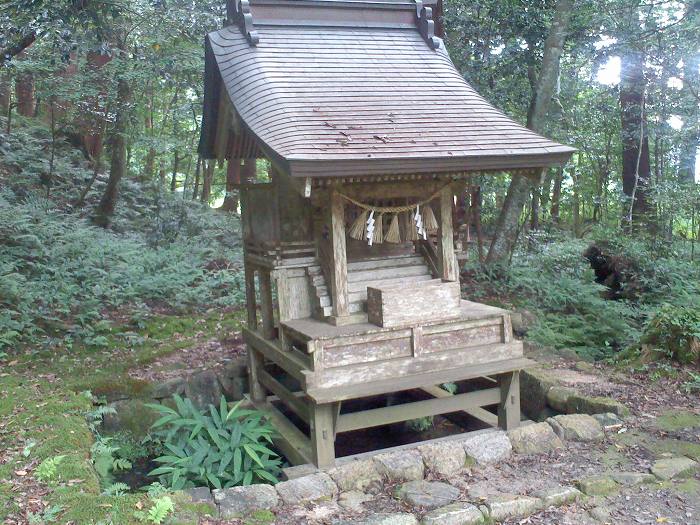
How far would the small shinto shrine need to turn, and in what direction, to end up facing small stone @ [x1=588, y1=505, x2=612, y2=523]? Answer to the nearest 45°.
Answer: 0° — it already faces it

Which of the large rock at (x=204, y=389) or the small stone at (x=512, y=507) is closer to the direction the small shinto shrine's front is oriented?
the small stone

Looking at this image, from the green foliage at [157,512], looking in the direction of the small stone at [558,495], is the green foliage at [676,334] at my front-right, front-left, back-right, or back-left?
front-left

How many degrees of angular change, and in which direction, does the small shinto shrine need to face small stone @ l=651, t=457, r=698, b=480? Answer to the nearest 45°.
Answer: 0° — it already faces it

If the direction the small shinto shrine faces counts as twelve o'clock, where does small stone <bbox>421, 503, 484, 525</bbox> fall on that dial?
The small stone is roughly at 1 o'clock from the small shinto shrine.

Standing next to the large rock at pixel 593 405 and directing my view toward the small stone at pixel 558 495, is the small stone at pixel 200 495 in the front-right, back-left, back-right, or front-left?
front-right

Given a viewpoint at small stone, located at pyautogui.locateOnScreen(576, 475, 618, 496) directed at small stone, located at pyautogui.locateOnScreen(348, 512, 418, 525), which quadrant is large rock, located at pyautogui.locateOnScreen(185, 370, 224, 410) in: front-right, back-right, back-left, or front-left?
front-right

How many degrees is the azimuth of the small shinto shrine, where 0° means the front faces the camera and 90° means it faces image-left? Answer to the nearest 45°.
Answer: approximately 315°

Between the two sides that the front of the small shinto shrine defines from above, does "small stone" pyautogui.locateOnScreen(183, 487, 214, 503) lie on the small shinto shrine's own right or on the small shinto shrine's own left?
on the small shinto shrine's own right

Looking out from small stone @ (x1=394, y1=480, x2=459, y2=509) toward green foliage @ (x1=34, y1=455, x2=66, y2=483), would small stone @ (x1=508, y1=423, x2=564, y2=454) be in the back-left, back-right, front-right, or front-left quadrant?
back-right

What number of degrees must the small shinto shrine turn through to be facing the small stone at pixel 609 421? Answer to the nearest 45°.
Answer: approximately 45° to its left

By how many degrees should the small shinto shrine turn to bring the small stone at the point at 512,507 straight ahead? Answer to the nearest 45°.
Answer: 0° — it already faces it
